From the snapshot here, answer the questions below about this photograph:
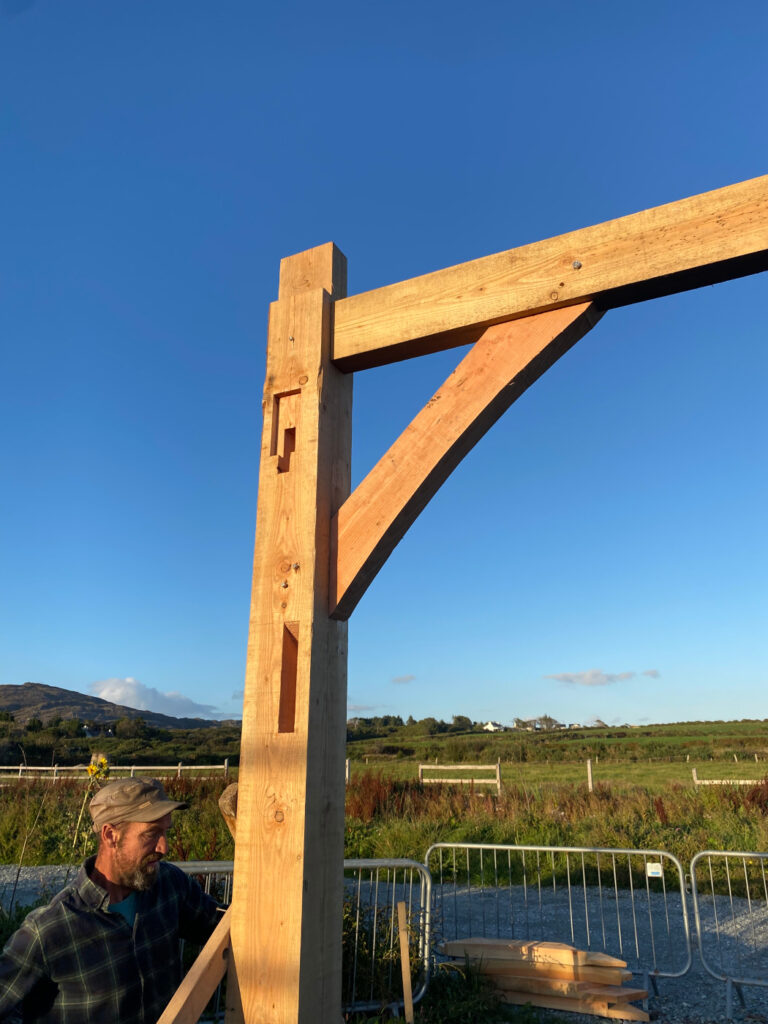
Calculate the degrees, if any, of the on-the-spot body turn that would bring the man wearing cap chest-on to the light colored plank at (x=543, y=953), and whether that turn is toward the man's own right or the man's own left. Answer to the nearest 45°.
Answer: approximately 90° to the man's own left

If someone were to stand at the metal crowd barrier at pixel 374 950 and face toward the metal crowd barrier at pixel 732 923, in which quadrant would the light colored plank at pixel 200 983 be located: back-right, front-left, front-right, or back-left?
back-right

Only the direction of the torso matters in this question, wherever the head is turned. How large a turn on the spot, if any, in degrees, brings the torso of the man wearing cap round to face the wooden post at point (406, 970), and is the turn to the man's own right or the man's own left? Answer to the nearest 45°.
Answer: approximately 90° to the man's own left

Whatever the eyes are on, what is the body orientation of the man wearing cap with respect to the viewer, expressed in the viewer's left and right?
facing the viewer and to the right of the viewer

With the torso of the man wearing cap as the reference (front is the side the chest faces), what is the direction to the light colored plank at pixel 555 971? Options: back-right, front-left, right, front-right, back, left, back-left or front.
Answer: left

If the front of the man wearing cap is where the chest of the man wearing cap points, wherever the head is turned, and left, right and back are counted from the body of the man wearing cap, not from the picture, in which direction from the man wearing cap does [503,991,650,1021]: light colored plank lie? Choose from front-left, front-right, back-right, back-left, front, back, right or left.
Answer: left

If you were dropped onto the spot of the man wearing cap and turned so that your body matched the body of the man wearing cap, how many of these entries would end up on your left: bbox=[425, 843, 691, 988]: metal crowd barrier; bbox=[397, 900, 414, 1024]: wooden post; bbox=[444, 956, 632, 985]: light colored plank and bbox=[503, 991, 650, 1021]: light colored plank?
4

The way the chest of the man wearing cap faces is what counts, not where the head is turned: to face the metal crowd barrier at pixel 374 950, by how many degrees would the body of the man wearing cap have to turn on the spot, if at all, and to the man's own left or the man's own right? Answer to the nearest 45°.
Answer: approximately 90° to the man's own left

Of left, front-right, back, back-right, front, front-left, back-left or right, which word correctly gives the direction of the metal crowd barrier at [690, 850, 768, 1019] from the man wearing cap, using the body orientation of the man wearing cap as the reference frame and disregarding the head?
left
